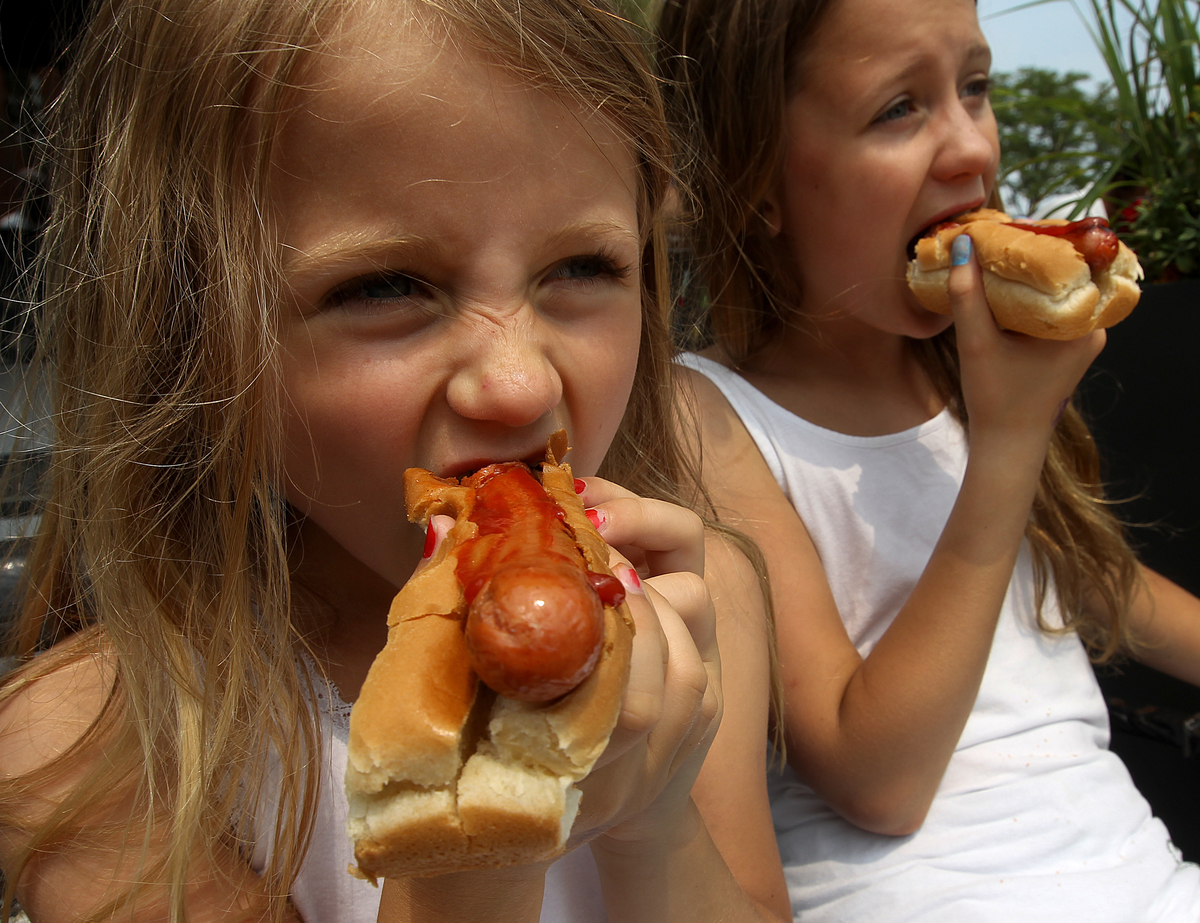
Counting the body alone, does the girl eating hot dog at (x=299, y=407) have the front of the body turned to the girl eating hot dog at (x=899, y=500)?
no

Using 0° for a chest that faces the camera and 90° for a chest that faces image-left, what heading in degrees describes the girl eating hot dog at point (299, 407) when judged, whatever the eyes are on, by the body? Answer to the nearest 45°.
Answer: approximately 315°

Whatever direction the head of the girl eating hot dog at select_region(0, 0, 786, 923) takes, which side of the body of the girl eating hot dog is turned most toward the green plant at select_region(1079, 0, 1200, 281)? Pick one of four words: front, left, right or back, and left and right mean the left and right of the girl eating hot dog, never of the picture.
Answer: left

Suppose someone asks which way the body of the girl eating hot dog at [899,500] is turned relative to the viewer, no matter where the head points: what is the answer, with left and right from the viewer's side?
facing the viewer and to the right of the viewer

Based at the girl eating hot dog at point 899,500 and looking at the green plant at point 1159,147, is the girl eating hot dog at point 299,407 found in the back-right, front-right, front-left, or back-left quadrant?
back-left

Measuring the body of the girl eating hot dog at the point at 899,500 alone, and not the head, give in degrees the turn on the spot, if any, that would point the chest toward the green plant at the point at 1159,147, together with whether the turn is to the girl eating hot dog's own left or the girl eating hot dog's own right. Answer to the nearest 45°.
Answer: approximately 135° to the girl eating hot dog's own left

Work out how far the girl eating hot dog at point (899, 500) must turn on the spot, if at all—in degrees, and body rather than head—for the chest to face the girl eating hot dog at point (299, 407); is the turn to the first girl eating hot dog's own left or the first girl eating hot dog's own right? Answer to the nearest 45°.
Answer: approximately 90° to the first girl eating hot dog's own right

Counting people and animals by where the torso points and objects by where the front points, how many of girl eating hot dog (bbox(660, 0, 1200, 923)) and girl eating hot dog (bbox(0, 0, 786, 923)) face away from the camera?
0
